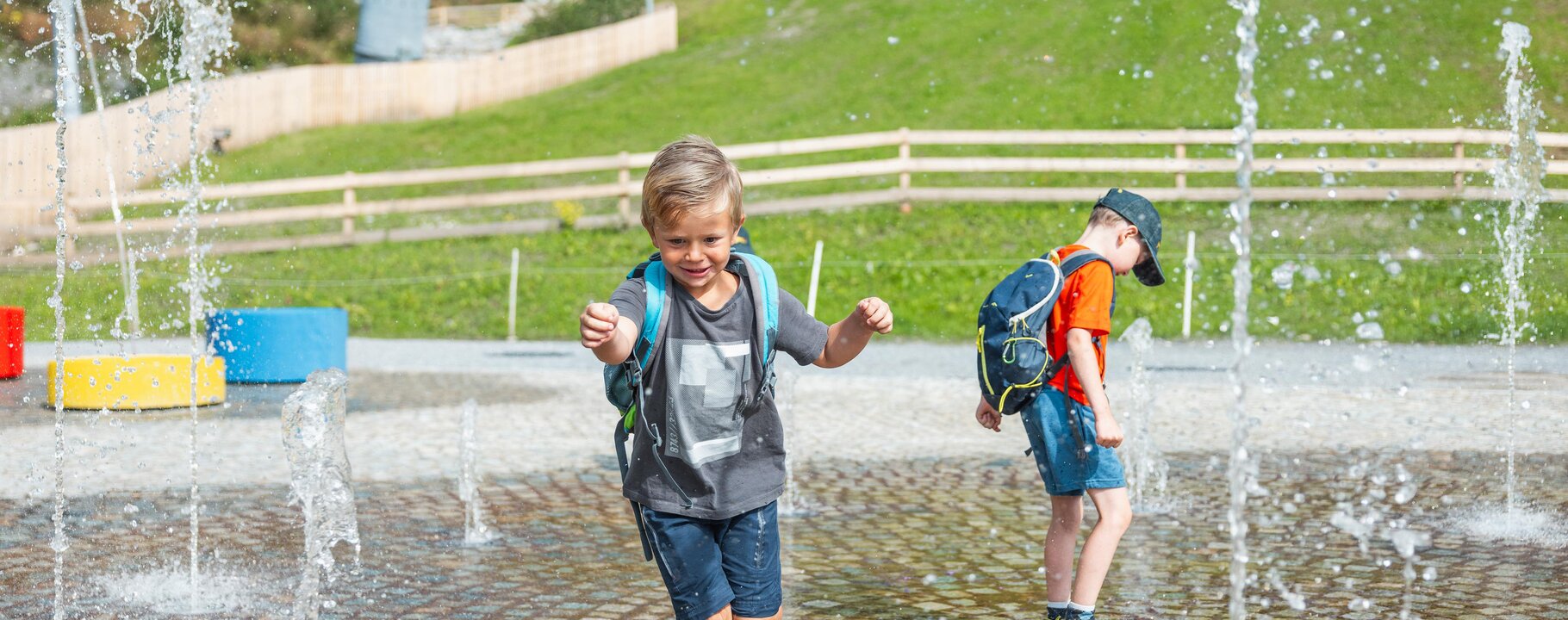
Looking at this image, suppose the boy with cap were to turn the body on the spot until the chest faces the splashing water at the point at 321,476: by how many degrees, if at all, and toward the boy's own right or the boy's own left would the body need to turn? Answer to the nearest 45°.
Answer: approximately 180°

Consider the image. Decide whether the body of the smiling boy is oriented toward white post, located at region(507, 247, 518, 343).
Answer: no

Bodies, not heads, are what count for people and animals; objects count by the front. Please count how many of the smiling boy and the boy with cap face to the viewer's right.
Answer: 1

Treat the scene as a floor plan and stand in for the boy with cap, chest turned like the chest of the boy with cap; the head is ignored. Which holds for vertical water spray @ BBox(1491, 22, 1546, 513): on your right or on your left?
on your left

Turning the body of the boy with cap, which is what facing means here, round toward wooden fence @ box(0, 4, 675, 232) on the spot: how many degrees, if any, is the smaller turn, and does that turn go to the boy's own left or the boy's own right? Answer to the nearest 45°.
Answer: approximately 135° to the boy's own left

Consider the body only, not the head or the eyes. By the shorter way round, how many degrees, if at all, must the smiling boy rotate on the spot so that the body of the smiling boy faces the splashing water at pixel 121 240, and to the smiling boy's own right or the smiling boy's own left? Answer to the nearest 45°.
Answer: approximately 135° to the smiling boy's own right

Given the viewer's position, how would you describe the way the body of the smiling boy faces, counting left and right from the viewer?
facing the viewer

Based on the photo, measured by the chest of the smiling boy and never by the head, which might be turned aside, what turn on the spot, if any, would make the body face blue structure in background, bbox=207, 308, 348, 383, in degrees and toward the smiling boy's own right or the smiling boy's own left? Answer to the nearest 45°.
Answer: approximately 135° to the smiling boy's own right

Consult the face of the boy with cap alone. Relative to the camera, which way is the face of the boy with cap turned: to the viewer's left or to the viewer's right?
to the viewer's right

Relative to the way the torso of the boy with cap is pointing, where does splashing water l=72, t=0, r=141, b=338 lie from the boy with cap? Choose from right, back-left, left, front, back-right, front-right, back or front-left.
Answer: back-left

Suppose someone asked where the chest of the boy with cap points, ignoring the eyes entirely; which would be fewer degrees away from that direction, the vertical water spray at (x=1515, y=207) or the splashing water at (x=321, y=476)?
the vertical water spray

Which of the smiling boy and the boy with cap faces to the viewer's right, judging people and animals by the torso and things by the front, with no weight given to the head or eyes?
the boy with cap

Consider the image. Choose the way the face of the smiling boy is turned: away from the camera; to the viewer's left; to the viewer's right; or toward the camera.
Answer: toward the camera

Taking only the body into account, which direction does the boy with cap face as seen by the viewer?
to the viewer's right

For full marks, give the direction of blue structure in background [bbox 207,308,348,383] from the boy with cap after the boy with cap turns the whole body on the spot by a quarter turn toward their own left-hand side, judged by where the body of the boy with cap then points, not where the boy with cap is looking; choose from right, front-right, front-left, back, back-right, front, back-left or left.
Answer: front-left

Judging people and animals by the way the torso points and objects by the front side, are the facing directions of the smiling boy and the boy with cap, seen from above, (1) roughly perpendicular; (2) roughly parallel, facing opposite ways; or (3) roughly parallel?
roughly perpendicular

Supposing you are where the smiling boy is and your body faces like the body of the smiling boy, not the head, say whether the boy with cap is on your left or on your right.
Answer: on your left
